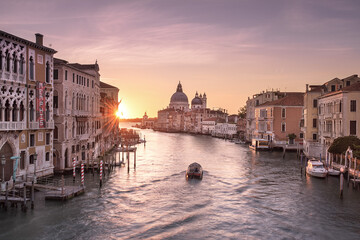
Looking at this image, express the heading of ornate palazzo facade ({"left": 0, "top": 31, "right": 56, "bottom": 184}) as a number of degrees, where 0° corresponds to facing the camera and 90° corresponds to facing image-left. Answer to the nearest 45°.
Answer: approximately 315°

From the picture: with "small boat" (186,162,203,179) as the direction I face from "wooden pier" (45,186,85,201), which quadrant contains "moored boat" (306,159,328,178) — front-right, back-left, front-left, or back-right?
front-right

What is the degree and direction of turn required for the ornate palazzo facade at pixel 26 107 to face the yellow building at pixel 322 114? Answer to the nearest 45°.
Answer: approximately 45° to its left

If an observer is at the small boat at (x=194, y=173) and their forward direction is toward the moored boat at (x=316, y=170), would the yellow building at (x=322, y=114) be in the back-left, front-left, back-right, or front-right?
front-left

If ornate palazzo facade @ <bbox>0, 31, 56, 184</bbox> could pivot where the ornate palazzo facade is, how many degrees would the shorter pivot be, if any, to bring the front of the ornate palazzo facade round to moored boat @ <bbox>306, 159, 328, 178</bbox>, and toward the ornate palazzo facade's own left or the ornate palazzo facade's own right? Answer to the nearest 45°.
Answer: approximately 45° to the ornate palazzo facade's own left

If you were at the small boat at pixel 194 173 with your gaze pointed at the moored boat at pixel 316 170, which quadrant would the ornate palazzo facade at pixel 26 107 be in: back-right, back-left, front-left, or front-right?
back-right

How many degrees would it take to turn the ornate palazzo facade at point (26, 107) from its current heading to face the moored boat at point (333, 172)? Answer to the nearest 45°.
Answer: approximately 45° to its left
